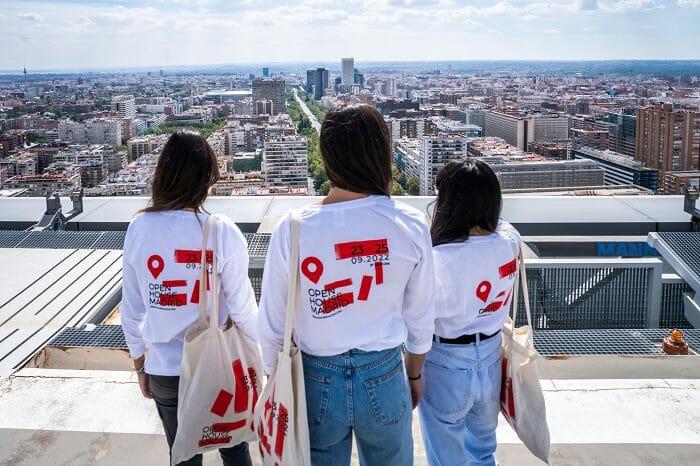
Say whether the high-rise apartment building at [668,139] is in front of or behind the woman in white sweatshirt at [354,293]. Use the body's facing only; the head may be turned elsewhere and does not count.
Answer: in front

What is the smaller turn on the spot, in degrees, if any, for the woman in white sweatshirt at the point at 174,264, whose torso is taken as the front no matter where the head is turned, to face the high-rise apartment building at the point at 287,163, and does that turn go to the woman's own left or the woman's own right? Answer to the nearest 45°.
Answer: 0° — they already face it

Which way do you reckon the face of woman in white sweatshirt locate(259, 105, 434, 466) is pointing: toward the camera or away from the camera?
away from the camera

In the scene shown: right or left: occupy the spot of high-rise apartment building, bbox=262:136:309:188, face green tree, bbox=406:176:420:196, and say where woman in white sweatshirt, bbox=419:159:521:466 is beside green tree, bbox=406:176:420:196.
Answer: right

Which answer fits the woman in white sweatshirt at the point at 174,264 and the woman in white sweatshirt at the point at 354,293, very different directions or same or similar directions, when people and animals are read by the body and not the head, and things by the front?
same or similar directions

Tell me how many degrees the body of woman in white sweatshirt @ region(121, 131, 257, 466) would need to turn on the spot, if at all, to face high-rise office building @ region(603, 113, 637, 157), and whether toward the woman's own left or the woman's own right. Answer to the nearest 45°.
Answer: approximately 45° to the woman's own right

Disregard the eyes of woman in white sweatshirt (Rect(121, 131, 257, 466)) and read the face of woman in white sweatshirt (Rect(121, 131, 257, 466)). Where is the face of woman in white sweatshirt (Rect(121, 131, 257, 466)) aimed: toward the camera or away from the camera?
away from the camera

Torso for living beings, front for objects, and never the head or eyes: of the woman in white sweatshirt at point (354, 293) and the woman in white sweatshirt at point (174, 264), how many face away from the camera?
2

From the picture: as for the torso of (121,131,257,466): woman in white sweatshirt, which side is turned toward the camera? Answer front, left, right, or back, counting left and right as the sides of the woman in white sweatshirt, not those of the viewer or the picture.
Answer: back

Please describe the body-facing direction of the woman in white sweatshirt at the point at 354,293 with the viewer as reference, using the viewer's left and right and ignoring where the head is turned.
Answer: facing away from the viewer

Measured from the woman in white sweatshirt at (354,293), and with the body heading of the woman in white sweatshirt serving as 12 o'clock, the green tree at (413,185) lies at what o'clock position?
The green tree is roughly at 12 o'clock from the woman in white sweatshirt.

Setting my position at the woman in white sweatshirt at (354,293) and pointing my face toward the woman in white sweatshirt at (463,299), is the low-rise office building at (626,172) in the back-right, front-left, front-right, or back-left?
front-left

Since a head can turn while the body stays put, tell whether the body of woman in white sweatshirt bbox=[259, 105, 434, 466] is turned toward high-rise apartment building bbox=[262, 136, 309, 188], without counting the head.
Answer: yes

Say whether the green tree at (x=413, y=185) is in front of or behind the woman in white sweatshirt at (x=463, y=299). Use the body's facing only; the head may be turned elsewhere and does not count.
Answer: in front

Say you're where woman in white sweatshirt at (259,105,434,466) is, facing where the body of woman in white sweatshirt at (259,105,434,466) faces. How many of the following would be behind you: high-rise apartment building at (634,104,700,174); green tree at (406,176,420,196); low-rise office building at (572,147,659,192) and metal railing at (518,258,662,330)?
0

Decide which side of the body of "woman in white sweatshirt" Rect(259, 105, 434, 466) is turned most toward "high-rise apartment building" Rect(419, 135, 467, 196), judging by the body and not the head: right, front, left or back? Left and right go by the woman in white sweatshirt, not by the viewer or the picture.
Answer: front
